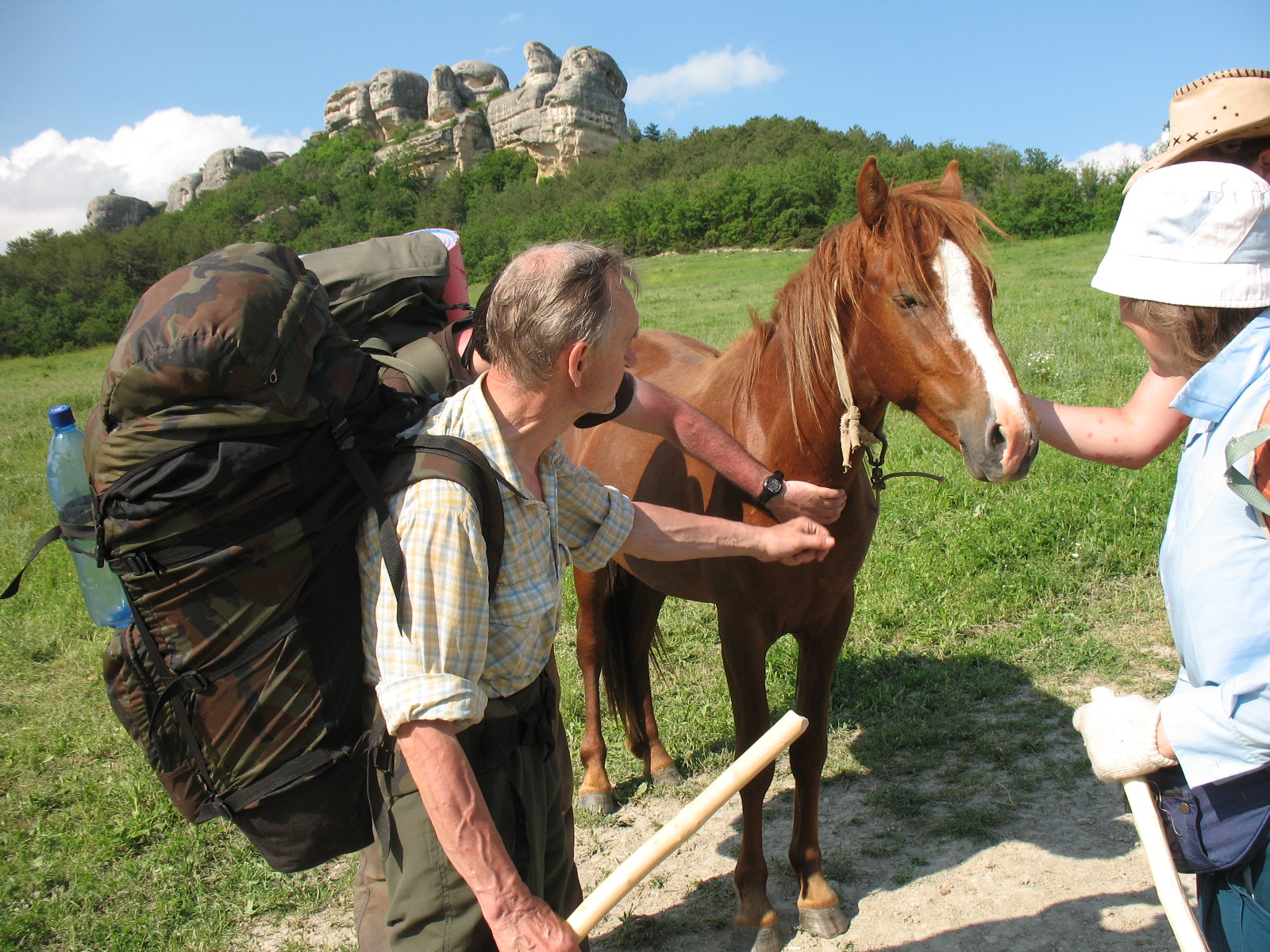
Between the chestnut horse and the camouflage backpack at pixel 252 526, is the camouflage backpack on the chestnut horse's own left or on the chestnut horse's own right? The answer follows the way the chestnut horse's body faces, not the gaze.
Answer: on the chestnut horse's own right

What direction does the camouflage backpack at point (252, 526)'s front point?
to the viewer's left

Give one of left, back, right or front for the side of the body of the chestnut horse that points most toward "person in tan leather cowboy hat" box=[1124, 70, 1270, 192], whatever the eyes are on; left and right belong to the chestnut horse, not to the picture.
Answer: front

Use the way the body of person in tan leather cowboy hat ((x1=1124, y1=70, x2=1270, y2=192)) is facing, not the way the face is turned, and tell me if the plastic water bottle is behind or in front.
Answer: in front

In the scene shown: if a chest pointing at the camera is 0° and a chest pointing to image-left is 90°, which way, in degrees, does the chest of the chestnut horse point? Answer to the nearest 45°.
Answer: approximately 315°

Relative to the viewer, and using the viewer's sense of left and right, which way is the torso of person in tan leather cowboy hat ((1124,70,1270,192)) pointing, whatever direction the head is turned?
facing to the left of the viewer

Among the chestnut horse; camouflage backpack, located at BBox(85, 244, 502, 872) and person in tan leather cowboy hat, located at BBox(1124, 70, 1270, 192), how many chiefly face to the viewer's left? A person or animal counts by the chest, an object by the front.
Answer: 2

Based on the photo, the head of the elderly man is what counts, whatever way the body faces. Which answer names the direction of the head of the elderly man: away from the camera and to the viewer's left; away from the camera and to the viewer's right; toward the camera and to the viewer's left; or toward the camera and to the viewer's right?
away from the camera and to the viewer's right
